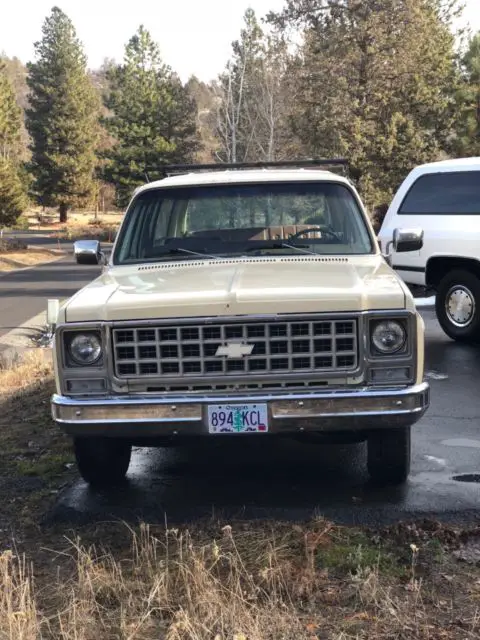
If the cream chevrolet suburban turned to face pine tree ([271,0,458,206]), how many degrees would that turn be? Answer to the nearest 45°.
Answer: approximately 180°

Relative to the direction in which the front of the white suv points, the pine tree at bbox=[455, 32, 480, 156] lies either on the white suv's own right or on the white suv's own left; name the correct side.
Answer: on the white suv's own left

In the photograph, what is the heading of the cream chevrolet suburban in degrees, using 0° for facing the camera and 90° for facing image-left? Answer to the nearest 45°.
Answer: approximately 0°

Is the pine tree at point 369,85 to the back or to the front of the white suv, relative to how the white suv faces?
to the back

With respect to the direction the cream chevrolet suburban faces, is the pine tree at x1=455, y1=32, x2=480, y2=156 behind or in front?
behind

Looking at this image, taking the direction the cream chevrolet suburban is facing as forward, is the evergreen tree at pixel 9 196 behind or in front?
behind
